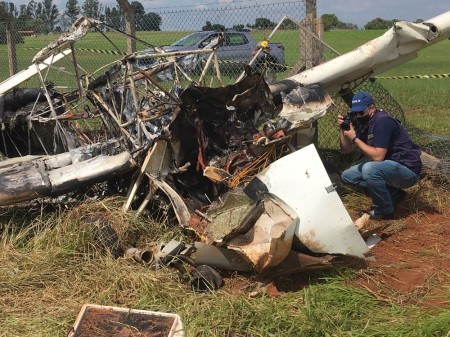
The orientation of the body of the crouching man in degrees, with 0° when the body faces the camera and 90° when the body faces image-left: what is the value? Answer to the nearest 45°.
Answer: approximately 90°

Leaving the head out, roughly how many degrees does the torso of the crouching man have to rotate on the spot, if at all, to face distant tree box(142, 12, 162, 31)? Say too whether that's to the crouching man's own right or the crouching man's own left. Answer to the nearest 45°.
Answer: approximately 45° to the crouching man's own right

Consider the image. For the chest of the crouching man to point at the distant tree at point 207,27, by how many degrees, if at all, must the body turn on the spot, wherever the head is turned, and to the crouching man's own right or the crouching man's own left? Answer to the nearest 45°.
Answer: approximately 45° to the crouching man's own right

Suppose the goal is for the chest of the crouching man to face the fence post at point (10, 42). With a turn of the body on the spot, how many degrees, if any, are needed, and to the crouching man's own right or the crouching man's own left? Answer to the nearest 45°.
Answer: approximately 45° to the crouching man's own right

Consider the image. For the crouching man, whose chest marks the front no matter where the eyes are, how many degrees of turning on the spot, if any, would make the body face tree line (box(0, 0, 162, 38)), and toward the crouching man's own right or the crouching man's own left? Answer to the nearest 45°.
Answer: approximately 45° to the crouching man's own right

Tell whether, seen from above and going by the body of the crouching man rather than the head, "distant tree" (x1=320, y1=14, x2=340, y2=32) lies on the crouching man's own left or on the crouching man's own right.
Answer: on the crouching man's own right

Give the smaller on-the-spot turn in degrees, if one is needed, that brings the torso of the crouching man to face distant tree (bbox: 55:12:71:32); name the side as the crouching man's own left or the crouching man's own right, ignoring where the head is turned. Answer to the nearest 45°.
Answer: approximately 45° to the crouching man's own right
